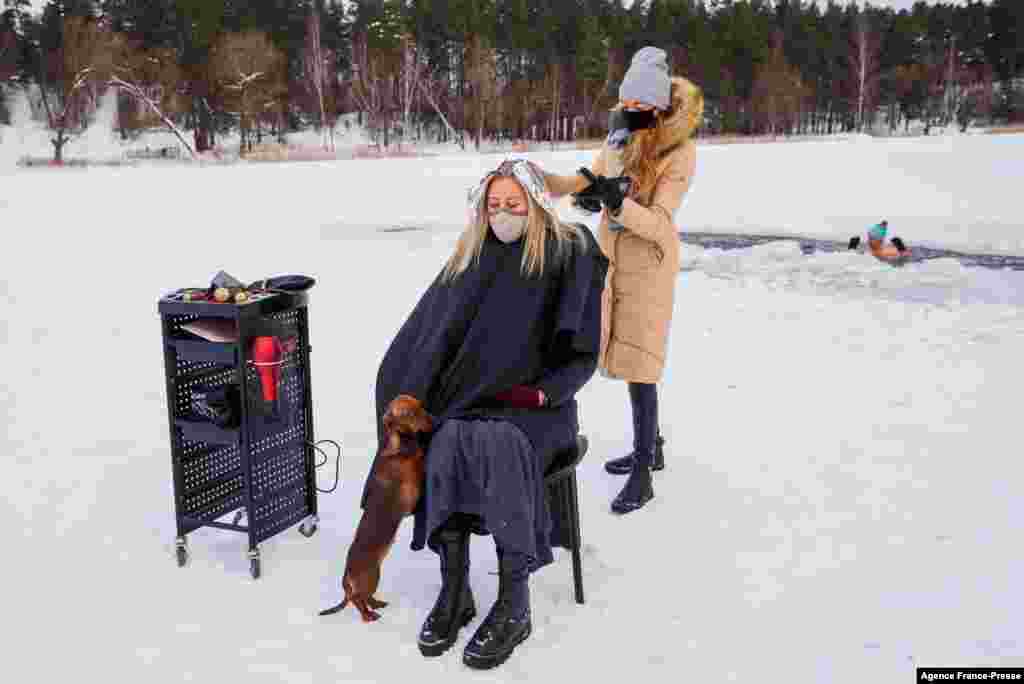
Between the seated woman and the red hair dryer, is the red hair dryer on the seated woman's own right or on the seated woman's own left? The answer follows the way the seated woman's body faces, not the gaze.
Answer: on the seated woman's own right

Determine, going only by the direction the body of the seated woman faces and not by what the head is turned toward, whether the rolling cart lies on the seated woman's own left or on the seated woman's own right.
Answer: on the seated woman's own right

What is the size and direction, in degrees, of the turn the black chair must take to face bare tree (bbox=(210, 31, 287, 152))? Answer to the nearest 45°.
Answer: approximately 135° to its right

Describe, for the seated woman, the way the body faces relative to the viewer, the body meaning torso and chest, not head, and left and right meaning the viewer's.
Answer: facing the viewer and to the left of the viewer

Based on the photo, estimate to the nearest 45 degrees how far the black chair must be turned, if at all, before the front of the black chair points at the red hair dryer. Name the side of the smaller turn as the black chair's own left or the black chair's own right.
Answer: approximately 45° to the black chair's own right

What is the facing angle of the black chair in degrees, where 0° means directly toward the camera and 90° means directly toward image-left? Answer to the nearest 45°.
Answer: approximately 45°

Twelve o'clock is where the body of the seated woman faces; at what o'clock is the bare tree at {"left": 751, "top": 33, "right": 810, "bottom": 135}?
The bare tree is roughly at 5 o'clock from the seated woman.

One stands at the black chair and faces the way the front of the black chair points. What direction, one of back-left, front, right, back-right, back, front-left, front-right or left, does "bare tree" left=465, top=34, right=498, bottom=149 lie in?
back-right

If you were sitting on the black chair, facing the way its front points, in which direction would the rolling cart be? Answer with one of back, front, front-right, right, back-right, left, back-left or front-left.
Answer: front-right

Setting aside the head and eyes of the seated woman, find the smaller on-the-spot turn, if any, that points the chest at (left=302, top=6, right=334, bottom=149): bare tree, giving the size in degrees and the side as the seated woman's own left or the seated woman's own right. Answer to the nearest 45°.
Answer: approximately 135° to the seated woman's own right
